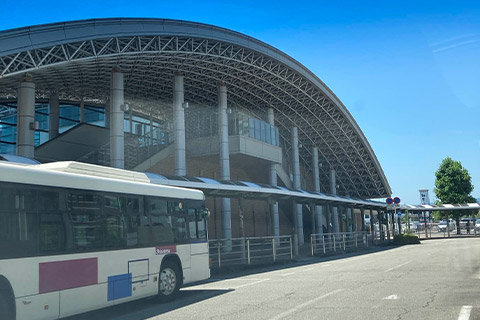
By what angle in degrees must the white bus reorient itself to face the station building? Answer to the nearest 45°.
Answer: approximately 45° to its left

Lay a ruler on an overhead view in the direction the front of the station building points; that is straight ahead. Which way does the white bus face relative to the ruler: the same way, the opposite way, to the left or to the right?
to the left

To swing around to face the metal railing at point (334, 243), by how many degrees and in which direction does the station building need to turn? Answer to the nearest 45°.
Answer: approximately 45° to its left

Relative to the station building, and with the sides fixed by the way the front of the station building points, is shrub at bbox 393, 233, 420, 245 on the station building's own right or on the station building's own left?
on the station building's own left

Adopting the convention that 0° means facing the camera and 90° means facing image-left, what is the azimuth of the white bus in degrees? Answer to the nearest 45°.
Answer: approximately 225°

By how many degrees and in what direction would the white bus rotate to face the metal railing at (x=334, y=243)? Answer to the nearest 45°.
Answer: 0° — it already faces it

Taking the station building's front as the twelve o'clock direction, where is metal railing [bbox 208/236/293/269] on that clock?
The metal railing is roughly at 1 o'clock from the station building.

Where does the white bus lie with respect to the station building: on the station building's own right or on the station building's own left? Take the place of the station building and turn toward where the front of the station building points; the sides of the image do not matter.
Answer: on the station building's own right

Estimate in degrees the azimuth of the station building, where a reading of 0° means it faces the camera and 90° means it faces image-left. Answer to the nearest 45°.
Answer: approximately 315°

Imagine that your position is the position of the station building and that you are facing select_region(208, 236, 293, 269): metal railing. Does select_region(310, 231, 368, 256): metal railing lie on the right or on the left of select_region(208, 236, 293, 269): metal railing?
left
